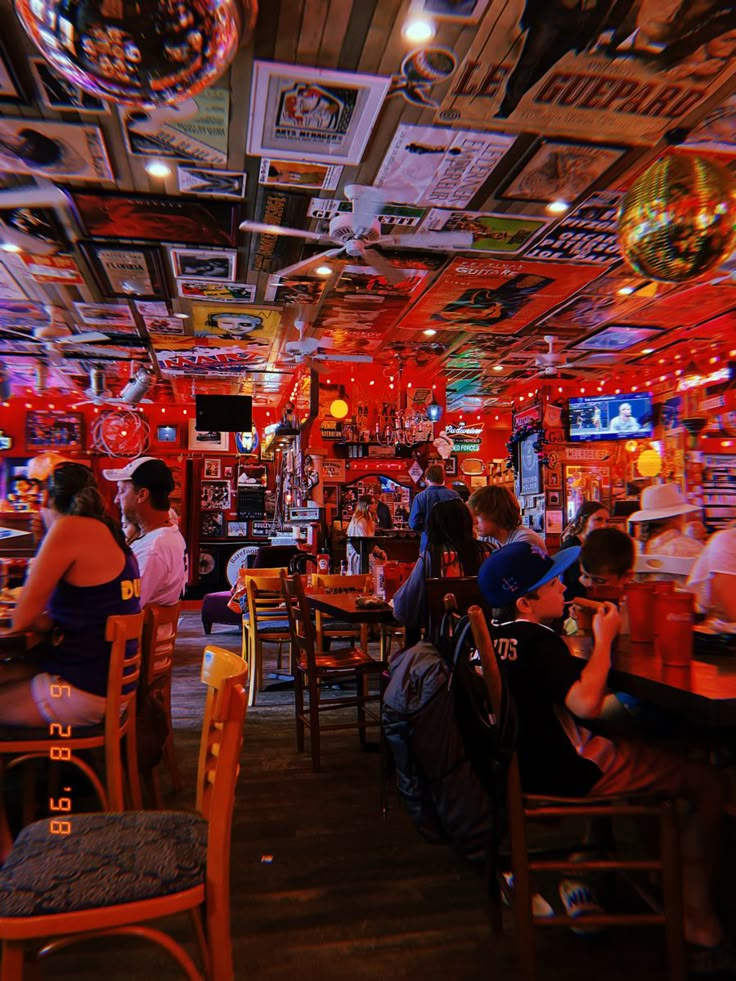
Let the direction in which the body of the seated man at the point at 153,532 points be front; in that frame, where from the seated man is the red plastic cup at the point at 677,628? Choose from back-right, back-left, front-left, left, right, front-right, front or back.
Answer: back-left

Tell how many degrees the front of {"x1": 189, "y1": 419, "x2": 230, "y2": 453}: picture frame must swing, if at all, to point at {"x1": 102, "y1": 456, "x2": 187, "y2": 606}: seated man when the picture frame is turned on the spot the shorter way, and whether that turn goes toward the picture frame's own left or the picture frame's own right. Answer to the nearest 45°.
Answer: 0° — it already faces them

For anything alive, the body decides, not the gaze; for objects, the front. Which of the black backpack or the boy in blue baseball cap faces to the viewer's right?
the boy in blue baseball cap

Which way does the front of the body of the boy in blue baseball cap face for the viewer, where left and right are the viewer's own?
facing to the right of the viewer

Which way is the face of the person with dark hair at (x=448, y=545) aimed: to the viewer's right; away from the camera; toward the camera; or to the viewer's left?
away from the camera

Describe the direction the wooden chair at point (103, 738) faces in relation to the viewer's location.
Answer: facing to the left of the viewer

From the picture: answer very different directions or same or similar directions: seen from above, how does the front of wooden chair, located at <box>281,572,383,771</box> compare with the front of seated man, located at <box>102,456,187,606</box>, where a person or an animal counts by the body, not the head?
very different directions

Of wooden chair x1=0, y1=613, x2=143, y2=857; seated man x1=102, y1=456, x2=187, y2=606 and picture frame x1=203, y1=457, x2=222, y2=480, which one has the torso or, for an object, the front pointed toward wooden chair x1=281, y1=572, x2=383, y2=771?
the picture frame

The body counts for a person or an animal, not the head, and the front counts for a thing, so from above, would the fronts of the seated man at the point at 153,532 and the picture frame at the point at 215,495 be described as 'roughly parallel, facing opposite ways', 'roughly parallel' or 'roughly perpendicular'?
roughly perpendicular

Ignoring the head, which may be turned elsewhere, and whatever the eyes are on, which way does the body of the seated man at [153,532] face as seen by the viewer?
to the viewer's left

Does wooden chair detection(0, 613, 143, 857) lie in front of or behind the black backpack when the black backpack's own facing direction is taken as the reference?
in front
